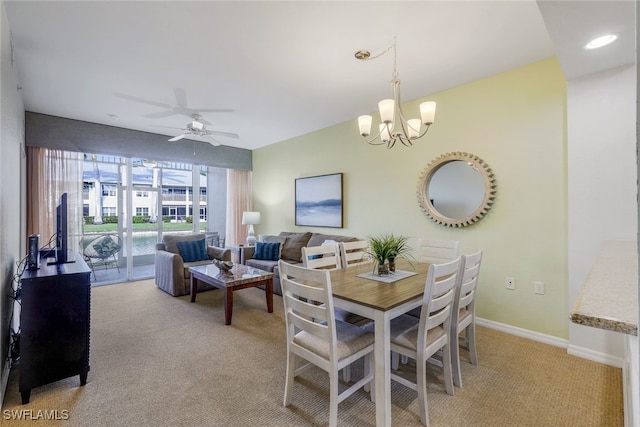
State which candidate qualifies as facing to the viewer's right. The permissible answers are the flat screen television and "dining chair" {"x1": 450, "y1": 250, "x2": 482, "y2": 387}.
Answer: the flat screen television

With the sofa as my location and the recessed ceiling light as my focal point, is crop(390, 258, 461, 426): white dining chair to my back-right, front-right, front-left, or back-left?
front-right

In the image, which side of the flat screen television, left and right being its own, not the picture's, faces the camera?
right

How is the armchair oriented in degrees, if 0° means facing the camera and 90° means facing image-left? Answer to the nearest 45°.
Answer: approximately 315°

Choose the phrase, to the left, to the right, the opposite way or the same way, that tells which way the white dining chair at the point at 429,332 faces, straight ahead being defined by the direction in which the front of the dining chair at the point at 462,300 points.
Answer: the same way

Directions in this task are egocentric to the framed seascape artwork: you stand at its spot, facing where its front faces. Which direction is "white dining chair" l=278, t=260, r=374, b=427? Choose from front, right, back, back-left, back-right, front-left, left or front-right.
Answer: front-left

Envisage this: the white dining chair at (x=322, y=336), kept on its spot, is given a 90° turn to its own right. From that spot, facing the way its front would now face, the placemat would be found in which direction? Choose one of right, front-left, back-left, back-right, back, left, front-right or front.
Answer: left

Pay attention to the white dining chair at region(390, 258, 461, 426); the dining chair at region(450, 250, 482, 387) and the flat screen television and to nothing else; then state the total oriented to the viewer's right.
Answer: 1

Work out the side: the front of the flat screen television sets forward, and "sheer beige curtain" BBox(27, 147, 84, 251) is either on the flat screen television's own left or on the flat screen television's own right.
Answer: on the flat screen television's own left

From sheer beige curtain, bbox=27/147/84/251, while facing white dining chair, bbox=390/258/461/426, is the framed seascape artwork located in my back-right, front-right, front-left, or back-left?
front-left

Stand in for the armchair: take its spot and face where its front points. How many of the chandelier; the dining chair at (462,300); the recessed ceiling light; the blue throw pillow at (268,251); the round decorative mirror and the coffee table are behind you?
0

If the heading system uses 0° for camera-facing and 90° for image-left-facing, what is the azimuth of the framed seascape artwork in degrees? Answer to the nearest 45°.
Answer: approximately 45°

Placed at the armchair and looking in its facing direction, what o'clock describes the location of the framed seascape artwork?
The framed seascape artwork is roughly at 11 o'clock from the armchair.

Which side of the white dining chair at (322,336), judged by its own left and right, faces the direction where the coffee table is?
left

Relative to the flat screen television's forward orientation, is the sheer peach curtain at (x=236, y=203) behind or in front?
in front

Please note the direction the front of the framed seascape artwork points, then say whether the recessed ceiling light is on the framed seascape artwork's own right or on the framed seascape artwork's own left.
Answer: on the framed seascape artwork's own left

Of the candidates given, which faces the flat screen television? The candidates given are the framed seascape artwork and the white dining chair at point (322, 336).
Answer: the framed seascape artwork

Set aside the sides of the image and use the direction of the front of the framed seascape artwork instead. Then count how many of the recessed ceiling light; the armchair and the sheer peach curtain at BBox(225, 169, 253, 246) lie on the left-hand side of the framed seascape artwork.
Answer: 1
